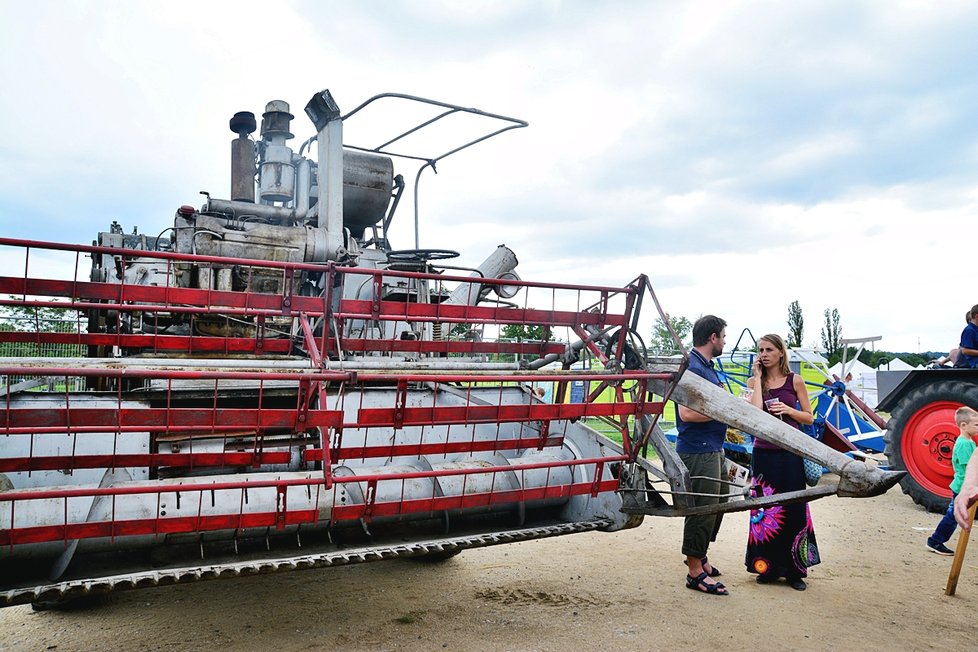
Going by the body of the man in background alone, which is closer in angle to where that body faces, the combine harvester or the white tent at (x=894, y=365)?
the white tent

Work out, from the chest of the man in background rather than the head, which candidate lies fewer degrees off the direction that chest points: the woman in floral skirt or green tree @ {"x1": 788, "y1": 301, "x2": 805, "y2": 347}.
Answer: the woman in floral skirt

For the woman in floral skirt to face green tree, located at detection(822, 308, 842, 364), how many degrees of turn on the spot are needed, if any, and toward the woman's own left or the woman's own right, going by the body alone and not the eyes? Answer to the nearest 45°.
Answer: approximately 135° to the woman's own right

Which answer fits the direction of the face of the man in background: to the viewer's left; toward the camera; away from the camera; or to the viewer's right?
to the viewer's right

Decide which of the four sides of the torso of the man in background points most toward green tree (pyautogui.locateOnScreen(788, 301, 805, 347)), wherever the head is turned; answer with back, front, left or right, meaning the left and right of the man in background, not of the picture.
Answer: left

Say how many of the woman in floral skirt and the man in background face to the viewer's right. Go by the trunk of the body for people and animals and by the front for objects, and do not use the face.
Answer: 1

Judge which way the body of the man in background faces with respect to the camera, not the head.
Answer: to the viewer's right

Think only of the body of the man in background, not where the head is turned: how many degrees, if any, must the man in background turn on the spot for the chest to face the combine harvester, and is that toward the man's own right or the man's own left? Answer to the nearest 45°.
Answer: approximately 135° to the man's own right

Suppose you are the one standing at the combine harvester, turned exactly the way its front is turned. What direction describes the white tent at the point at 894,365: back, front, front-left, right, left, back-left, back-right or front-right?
left

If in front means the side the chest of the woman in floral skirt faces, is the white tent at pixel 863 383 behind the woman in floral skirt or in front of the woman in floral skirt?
behind

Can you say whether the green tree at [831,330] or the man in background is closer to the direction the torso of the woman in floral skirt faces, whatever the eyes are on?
the man in background

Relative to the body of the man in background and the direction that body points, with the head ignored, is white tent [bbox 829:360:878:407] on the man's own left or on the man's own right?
on the man's own left
